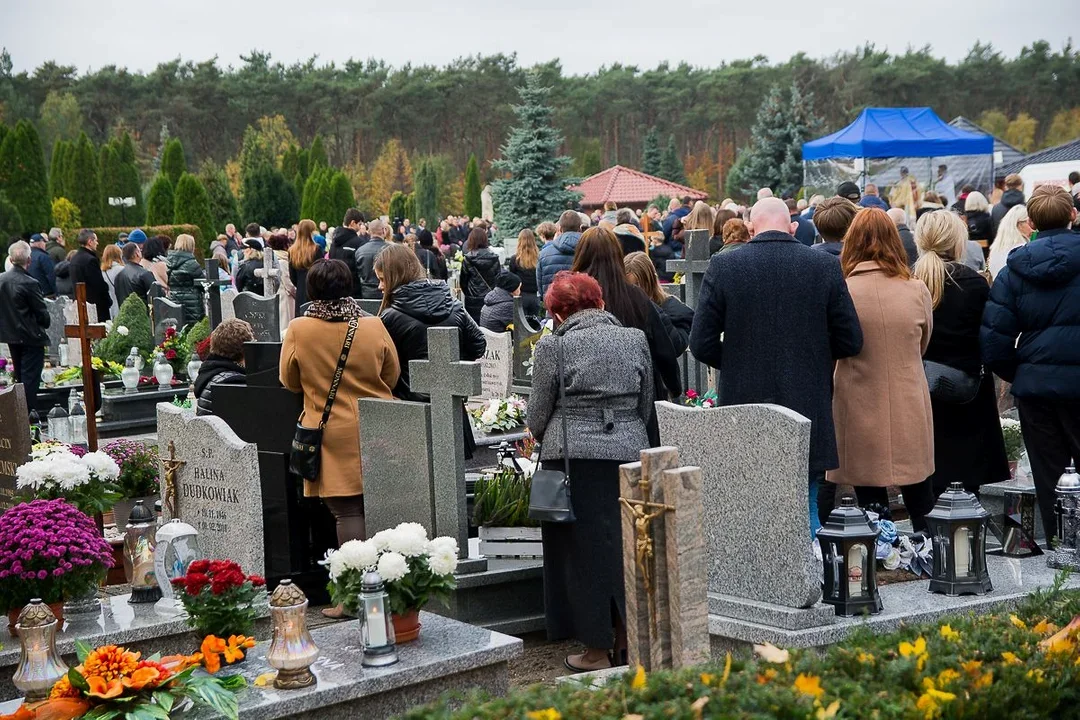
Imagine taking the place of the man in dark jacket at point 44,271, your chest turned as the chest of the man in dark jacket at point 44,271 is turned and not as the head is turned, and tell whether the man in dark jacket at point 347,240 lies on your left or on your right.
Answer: on your right

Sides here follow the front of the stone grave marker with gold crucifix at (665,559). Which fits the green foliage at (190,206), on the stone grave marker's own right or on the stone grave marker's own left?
on the stone grave marker's own right

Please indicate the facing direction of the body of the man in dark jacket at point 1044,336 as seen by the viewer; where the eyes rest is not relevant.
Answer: away from the camera

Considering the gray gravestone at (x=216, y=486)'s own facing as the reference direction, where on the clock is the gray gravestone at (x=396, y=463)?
the gray gravestone at (x=396, y=463) is roughly at 8 o'clock from the gray gravestone at (x=216, y=486).

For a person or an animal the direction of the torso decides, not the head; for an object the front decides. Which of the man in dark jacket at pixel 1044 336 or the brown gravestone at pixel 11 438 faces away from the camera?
the man in dark jacket

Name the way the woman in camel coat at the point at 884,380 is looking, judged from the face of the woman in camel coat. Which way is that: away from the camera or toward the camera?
away from the camera

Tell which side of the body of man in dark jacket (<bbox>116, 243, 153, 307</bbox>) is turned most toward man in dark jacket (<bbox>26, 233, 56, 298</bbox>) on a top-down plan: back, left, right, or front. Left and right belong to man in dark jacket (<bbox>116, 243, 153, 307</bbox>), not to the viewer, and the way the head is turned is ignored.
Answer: left

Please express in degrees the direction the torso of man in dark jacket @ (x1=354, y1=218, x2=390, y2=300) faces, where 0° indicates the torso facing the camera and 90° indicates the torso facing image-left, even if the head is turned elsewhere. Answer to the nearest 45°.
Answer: approximately 225°

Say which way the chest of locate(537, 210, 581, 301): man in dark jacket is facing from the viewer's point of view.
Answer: away from the camera

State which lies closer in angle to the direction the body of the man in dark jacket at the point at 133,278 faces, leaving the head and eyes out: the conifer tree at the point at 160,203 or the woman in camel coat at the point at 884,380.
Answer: the conifer tree

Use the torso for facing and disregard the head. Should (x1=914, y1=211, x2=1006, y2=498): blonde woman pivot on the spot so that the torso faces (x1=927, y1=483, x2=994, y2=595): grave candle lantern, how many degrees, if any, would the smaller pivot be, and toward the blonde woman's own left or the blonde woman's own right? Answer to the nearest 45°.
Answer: approximately 135° to the blonde woman's own right

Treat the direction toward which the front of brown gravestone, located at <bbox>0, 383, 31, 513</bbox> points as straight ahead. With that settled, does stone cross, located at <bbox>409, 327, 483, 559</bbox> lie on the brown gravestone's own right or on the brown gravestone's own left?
on the brown gravestone's own left
